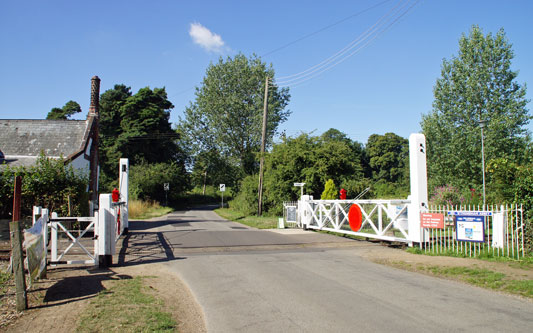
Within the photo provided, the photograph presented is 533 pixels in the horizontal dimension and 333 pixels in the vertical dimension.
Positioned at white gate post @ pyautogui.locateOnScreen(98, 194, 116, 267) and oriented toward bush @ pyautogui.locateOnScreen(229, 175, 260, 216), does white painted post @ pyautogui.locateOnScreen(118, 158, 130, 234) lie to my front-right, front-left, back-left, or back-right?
front-left

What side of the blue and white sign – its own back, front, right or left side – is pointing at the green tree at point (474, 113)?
back

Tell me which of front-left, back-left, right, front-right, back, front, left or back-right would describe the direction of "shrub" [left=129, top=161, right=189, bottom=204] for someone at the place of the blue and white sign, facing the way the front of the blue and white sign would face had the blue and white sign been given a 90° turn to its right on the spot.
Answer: front-right

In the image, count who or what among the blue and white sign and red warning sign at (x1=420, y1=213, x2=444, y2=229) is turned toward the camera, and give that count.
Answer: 2

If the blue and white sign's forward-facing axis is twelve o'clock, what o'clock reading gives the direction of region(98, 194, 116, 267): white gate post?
The white gate post is roughly at 2 o'clock from the blue and white sign.

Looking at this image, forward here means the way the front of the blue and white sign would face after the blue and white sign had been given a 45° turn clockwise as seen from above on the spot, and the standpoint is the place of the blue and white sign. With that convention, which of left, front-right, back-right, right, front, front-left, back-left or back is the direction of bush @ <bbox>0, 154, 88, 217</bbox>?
front-right

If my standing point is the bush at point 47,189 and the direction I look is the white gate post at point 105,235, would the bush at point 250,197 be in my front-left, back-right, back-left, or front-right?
back-left

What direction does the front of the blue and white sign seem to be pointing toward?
toward the camera

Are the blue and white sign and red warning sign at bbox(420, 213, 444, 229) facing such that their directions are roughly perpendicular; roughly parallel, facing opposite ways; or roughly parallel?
roughly parallel

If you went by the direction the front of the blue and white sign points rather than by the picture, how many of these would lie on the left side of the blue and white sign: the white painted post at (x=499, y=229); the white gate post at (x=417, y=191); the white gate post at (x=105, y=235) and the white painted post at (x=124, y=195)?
1

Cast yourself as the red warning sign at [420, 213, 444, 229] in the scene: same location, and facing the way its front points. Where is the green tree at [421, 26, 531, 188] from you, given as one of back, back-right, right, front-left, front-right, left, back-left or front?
back
